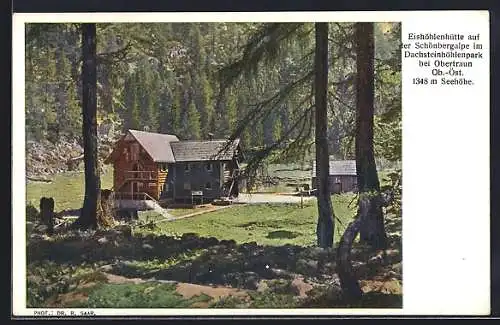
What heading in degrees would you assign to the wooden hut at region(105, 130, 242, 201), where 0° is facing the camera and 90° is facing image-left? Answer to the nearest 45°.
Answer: approximately 45°
